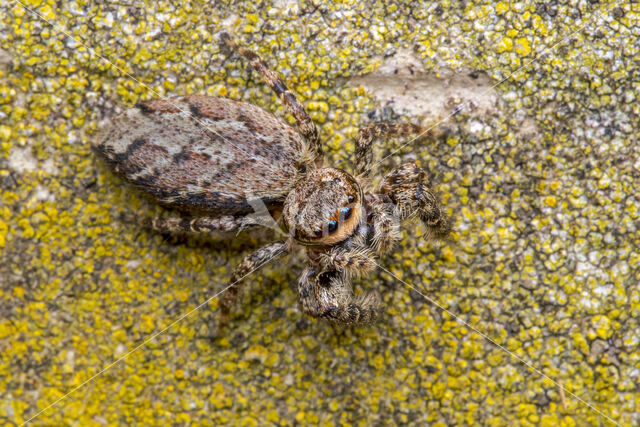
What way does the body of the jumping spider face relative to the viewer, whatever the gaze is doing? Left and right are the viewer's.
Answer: facing the viewer and to the right of the viewer
